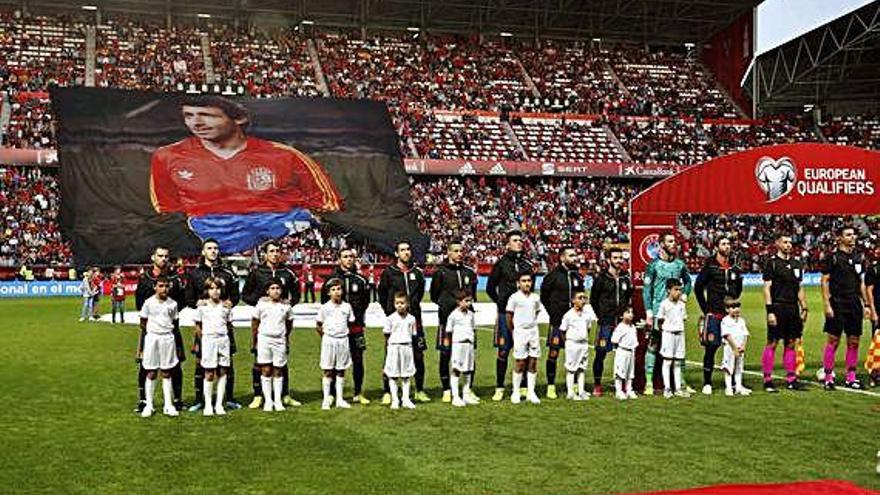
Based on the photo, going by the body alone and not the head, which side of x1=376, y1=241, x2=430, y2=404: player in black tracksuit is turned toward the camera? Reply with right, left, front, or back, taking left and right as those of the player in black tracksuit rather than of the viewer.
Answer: front

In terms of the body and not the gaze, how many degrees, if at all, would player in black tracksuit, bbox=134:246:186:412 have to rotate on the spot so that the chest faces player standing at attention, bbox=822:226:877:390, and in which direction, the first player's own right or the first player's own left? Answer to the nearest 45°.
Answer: approximately 90° to the first player's own left

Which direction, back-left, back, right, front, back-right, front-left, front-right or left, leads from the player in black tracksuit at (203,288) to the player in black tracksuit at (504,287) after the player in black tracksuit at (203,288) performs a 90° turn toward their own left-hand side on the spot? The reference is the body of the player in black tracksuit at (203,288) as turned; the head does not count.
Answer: front

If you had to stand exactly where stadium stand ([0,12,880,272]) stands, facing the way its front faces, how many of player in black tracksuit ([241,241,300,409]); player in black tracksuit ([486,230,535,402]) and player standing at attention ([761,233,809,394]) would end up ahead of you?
3

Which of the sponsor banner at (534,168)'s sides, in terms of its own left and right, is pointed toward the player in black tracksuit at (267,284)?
front

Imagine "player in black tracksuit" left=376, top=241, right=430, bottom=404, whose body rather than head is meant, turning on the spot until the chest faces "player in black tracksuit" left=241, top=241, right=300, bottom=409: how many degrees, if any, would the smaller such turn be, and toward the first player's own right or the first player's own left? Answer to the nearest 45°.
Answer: approximately 90° to the first player's own right

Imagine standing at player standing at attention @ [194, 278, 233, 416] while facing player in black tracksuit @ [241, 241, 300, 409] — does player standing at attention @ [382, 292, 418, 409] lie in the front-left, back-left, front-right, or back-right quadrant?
front-right

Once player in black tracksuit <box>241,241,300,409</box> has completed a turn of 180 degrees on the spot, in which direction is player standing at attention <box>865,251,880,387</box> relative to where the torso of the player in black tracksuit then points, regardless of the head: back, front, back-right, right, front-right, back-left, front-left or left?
right

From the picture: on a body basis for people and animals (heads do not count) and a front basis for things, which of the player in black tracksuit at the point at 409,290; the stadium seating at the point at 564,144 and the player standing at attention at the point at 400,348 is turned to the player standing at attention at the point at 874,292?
the stadium seating

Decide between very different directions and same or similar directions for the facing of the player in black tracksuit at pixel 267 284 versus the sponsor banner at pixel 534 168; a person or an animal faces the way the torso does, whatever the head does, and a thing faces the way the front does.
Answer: same or similar directions

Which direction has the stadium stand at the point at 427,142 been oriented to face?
toward the camera

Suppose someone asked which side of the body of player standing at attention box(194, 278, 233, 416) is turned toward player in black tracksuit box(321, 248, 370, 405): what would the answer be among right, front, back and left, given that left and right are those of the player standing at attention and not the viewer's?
left

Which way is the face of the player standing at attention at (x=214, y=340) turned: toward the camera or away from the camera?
toward the camera

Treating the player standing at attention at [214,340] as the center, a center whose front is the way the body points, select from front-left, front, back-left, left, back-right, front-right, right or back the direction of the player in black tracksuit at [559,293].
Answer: left

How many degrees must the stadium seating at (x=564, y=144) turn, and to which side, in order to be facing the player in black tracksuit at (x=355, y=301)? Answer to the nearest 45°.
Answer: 0° — it already faces them

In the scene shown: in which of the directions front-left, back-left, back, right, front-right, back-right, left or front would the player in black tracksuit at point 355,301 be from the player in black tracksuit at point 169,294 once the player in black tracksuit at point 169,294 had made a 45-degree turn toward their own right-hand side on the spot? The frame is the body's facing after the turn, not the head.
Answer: back-left

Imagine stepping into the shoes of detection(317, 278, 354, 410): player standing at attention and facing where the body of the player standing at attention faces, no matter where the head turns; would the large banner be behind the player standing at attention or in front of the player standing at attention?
behind
